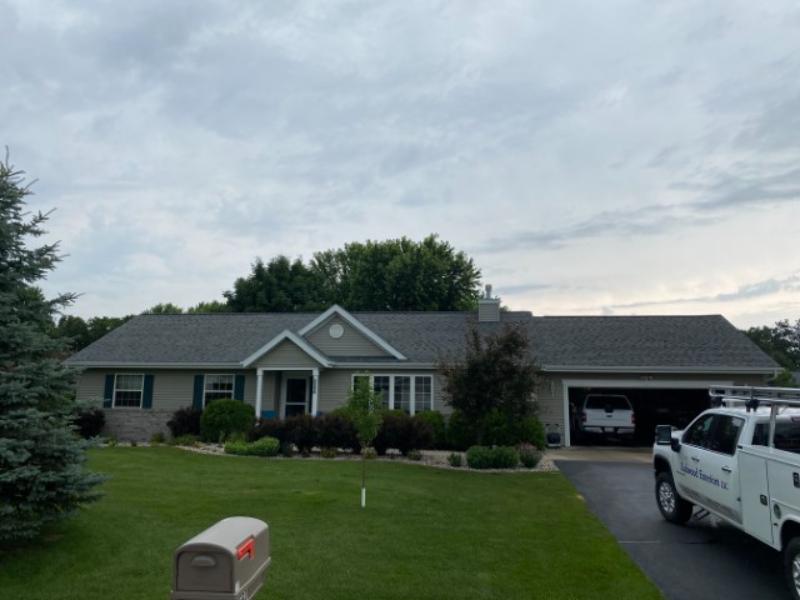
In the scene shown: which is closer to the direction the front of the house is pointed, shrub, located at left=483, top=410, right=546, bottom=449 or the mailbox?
the mailbox

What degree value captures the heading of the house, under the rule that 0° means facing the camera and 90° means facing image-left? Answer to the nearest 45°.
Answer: approximately 0°

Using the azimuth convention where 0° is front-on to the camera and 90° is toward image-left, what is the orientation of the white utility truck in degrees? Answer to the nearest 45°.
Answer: approximately 135°

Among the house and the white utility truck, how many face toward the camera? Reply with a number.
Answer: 1

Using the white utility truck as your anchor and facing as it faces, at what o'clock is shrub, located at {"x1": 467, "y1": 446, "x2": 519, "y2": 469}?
The shrub is roughly at 12 o'clock from the white utility truck.

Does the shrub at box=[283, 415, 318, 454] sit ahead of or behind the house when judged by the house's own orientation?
ahead

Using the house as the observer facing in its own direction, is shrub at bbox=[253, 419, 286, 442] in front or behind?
in front

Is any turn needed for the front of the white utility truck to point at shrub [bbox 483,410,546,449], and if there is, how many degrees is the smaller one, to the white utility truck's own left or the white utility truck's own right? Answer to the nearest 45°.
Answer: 0° — it already faces it
